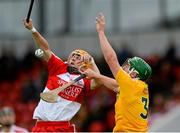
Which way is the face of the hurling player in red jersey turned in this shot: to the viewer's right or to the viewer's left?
to the viewer's left

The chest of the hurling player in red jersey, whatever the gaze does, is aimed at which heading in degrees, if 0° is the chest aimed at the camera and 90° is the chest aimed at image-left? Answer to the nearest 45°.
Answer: approximately 0°
